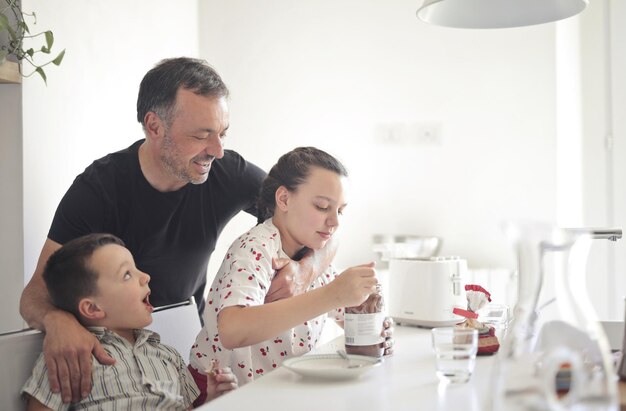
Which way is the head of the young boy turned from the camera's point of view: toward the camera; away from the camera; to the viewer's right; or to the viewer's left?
to the viewer's right

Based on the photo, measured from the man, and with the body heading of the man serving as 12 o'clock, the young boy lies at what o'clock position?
The young boy is roughly at 2 o'clock from the man.

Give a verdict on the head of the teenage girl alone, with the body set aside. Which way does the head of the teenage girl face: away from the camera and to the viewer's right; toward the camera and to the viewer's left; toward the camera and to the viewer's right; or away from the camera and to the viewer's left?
toward the camera and to the viewer's right

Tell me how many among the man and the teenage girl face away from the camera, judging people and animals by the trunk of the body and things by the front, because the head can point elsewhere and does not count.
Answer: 0

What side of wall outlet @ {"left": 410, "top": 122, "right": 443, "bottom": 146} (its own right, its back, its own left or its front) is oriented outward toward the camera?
front

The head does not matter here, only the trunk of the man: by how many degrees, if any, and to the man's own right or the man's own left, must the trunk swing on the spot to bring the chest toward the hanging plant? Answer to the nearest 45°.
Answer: approximately 135° to the man's own right

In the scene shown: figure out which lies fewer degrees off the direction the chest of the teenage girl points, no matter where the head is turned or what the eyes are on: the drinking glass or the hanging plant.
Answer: the drinking glass

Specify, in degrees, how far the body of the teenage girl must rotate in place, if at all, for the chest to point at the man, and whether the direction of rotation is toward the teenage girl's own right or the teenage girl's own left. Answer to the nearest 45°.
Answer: approximately 180°

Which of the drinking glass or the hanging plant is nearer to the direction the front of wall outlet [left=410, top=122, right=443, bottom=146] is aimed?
the drinking glass

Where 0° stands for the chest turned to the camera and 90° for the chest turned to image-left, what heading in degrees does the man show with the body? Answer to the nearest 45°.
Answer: approximately 315°

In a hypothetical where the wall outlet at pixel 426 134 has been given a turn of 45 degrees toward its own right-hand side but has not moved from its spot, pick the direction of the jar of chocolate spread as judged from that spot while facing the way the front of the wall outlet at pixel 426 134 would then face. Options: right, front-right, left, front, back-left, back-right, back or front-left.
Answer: front-left

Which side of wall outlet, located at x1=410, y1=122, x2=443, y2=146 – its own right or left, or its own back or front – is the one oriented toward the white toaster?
front

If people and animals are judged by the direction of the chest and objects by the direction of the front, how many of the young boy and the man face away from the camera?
0

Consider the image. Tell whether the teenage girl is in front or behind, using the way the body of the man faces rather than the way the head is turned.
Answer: in front

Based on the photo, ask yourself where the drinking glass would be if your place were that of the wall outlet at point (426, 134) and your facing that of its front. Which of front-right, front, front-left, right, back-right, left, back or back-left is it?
front
